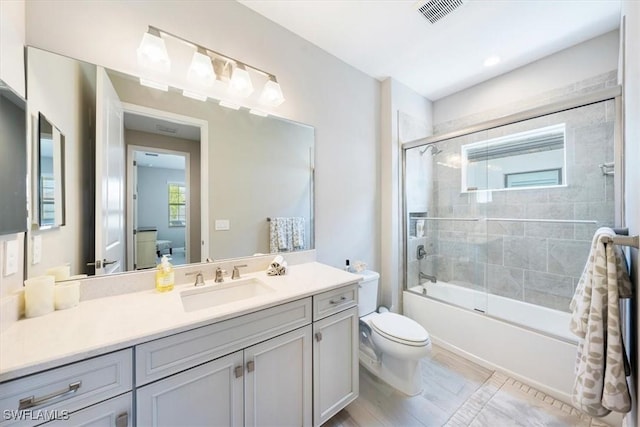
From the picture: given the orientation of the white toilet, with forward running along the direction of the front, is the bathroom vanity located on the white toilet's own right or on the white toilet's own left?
on the white toilet's own right

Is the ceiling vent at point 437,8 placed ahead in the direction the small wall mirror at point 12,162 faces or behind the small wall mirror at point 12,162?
ahead

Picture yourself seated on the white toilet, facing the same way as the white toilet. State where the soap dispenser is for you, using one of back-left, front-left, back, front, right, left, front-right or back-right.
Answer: right

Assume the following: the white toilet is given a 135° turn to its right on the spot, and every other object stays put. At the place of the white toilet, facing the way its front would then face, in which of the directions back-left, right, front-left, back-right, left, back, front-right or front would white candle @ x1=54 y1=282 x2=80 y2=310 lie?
front-left

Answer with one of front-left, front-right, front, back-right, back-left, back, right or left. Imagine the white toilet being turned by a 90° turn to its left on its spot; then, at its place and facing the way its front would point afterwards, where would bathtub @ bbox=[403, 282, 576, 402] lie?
front

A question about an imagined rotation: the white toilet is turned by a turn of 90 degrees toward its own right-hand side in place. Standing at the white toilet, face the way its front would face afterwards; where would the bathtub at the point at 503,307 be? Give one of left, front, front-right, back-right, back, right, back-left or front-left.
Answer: back

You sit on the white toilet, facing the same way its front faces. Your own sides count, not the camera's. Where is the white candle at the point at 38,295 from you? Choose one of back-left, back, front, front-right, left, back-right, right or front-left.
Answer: right

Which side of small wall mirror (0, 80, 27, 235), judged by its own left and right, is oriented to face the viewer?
right

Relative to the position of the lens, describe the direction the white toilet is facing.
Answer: facing the viewer and to the right of the viewer

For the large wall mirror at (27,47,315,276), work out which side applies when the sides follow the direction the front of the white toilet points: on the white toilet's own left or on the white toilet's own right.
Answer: on the white toilet's own right

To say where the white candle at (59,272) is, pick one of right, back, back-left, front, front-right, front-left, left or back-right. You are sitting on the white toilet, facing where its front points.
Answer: right

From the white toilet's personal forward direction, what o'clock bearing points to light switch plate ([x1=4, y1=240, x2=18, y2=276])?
The light switch plate is roughly at 3 o'clock from the white toilet.

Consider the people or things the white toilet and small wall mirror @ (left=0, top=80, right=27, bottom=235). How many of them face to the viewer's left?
0
